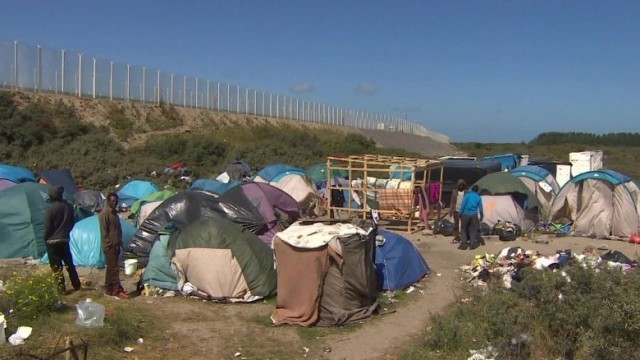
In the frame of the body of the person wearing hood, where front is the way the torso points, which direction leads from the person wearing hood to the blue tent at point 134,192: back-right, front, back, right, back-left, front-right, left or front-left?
front-left

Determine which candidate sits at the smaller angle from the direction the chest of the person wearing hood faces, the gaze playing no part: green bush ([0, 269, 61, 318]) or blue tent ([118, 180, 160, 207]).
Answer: the blue tent

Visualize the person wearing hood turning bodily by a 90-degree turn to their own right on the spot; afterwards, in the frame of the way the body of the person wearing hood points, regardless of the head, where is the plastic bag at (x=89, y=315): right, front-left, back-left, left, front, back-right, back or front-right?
front-right

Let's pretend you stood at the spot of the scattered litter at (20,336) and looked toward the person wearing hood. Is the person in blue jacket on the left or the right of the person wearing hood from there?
right

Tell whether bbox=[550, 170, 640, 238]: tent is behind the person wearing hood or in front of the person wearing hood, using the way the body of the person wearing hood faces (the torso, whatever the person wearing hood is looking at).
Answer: in front

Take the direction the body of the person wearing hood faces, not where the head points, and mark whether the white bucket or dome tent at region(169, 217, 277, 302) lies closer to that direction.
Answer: the white bucket

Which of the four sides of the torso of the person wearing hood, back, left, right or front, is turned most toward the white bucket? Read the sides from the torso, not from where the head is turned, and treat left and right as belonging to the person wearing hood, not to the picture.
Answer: front

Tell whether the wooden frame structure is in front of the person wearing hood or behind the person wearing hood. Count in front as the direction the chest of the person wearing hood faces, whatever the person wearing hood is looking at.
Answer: in front

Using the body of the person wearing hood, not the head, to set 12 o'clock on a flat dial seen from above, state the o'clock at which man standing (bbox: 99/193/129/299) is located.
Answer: The man standing is roughly at 2 o'clock from the person wearing hood.

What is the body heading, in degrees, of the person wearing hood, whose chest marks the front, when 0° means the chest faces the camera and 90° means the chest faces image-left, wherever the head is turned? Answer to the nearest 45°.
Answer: approximately 225°

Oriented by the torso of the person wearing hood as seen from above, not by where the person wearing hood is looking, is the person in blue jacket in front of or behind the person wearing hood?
in front
